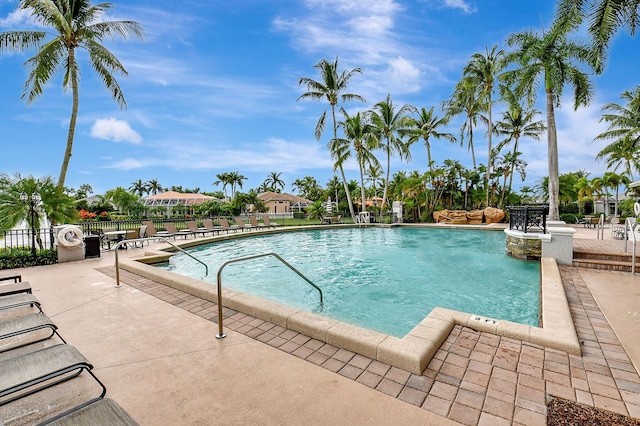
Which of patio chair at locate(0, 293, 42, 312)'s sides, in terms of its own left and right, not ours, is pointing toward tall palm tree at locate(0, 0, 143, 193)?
left

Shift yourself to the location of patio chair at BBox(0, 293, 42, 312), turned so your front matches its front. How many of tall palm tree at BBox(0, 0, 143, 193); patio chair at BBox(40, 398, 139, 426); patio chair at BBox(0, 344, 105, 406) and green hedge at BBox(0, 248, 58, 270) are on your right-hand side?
2

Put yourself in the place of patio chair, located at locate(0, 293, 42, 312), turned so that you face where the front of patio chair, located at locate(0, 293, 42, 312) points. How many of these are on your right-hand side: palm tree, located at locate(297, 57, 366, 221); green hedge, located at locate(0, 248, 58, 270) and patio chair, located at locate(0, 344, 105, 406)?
1

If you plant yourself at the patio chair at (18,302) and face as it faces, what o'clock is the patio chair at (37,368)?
the patio chair at (37,368) is roughly at 3 o'clock from the patio chair at (18,302).

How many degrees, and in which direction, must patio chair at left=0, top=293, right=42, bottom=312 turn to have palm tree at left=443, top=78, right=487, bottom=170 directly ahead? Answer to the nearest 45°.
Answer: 0° — it already faces it

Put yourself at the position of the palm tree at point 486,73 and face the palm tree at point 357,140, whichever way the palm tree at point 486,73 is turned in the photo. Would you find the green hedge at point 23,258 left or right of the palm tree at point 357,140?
left

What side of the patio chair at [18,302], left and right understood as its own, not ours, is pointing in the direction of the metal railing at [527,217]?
front

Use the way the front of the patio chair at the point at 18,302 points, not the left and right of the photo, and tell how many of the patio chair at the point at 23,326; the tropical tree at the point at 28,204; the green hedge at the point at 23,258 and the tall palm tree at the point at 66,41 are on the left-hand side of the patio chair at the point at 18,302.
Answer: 3

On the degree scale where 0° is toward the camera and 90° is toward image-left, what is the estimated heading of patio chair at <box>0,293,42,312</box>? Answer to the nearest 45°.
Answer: approximately 270°

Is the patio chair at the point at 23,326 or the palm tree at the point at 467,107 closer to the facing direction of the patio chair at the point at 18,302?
the palm tree

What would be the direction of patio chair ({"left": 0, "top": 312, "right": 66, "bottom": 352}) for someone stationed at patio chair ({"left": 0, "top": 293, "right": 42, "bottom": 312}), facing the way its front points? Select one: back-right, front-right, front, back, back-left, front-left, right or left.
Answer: right

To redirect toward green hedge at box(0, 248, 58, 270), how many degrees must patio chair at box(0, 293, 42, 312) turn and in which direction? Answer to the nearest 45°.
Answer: approximately 90° to its left

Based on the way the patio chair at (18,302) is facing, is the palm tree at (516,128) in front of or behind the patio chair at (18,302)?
in front

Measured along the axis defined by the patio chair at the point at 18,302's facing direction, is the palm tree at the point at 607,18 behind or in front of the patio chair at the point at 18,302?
in front
